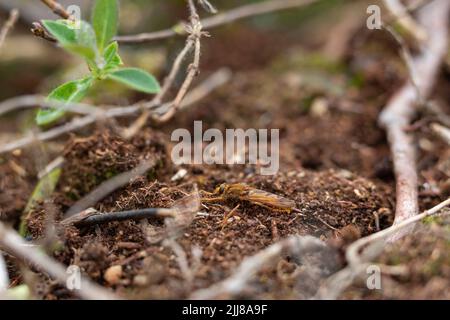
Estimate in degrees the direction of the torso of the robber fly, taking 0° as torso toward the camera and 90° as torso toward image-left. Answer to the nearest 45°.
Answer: approximately 90°

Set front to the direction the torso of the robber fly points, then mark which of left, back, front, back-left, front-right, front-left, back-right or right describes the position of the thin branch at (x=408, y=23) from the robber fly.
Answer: back-right

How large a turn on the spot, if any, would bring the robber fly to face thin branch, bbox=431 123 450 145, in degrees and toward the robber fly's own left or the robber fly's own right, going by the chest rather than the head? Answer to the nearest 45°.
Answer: approximately 135° to the robber fly's own right
